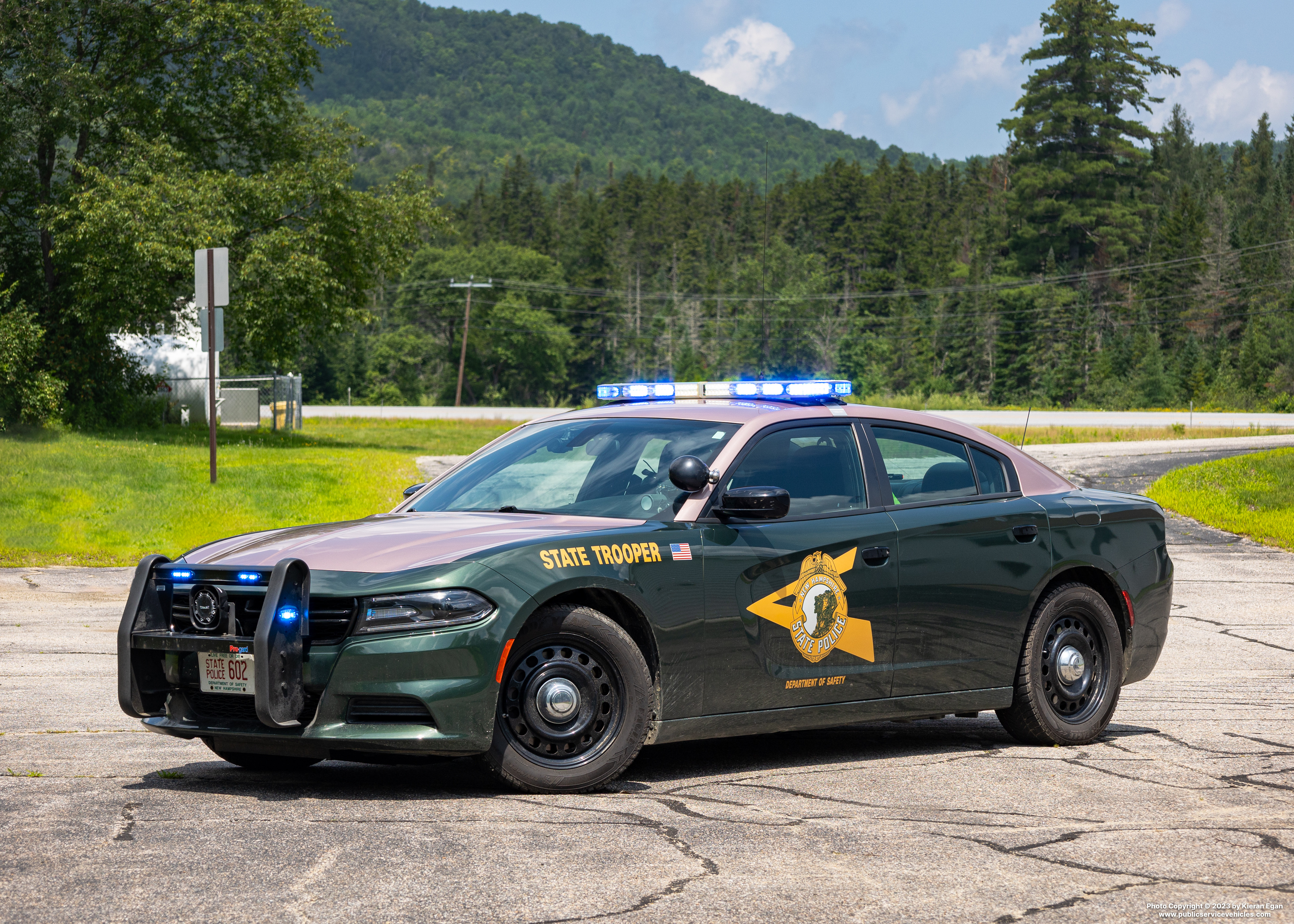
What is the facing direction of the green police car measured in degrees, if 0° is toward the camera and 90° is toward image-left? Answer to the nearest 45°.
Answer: approximately 45°

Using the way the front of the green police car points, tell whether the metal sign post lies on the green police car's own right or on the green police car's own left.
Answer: on the green police car's own right

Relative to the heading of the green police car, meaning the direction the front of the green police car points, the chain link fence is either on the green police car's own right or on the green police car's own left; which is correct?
on the green police car's own right
